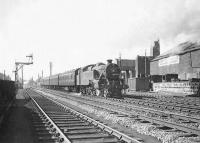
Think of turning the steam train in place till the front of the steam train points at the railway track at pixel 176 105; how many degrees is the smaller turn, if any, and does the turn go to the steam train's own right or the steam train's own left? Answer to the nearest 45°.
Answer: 0° — it already faces it

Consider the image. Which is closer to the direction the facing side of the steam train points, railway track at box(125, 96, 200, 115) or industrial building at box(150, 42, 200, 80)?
the railway track

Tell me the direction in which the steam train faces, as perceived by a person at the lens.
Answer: facing the viewer and to the right of the viewer

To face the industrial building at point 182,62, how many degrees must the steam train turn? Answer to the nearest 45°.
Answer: approximately 90° to its left
